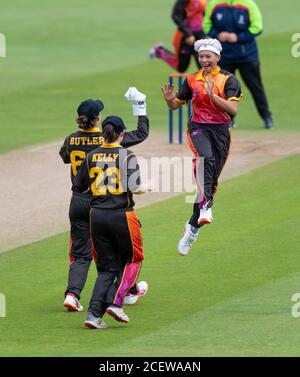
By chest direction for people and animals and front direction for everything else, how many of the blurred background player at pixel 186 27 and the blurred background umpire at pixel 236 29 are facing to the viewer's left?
0

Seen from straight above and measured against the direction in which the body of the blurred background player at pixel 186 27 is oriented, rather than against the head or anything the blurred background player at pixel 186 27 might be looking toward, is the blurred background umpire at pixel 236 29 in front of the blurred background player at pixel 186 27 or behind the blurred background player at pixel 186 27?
in front

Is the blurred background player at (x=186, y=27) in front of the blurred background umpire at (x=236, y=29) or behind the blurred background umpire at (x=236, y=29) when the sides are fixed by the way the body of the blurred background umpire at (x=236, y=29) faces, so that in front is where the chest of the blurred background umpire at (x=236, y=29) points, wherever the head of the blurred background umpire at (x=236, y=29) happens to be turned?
behind

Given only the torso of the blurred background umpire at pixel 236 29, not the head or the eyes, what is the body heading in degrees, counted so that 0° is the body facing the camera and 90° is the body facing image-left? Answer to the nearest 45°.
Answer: approximately 0°

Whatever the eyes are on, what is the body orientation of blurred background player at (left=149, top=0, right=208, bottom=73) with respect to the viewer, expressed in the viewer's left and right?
facing the viewer and to the right of the viewer
